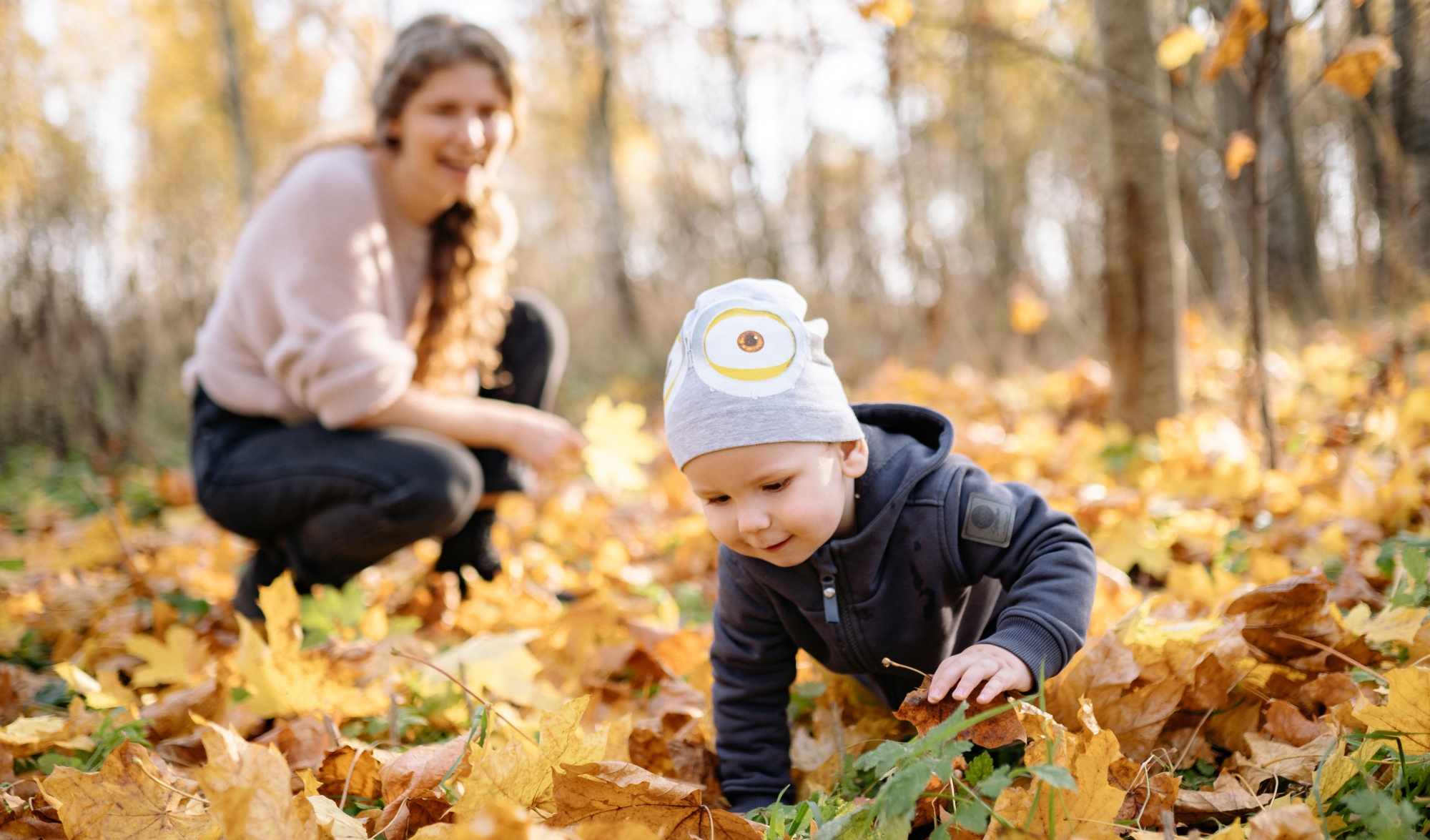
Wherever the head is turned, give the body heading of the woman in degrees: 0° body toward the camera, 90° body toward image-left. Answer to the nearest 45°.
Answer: approximately 315°

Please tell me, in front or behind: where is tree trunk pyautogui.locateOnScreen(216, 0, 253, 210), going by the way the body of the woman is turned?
behind

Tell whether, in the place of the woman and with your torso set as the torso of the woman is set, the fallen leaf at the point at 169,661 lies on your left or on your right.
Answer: on your right
